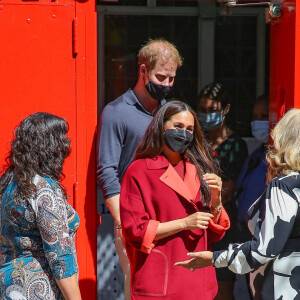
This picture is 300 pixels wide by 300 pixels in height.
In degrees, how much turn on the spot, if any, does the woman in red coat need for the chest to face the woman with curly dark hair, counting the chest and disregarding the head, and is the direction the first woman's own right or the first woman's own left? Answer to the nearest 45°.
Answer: approximately 90° to the first woman's own right

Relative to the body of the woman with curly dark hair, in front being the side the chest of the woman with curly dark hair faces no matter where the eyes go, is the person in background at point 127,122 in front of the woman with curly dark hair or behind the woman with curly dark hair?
in front

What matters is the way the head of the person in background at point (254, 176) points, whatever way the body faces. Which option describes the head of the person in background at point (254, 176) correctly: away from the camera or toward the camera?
toward the camera

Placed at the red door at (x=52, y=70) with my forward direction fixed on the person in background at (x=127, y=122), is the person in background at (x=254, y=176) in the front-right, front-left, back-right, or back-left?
front-left

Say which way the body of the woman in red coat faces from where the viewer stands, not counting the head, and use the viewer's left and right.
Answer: facing the viewer and to the right of the viewer

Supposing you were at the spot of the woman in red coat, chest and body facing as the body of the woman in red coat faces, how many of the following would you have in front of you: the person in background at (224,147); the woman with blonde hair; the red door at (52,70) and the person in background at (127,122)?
1

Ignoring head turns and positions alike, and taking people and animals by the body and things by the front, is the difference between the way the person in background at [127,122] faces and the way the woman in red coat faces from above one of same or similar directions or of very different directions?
same or similar directions

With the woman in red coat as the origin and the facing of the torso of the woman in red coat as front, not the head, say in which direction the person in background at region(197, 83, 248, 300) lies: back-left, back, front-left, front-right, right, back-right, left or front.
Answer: back-left

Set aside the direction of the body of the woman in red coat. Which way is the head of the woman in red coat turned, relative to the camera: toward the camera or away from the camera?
toward the camera

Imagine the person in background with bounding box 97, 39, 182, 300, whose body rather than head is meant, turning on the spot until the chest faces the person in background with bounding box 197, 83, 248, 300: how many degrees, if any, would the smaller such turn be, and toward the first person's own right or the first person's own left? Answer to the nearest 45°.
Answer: approximately 90° to the first person's own left

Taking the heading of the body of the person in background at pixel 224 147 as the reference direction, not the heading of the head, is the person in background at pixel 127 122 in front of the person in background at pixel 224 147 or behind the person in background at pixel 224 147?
in front

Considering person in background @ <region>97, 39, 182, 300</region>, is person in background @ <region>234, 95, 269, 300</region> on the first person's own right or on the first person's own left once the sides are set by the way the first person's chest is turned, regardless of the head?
on the first person's own left

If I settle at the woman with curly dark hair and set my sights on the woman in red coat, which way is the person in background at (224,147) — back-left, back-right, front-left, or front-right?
front-left

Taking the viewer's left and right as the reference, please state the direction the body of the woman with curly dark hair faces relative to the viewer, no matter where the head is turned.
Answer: facing away from the viewer and to the right of the viewer

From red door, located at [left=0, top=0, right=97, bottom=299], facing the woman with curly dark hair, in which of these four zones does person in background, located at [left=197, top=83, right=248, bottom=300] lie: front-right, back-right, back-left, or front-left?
back-left

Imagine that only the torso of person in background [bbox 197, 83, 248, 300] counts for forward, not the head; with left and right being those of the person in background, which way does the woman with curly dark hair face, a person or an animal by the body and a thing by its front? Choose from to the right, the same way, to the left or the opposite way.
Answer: the opposite way

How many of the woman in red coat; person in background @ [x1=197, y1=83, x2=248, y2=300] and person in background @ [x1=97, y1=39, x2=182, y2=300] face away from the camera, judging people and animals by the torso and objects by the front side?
0

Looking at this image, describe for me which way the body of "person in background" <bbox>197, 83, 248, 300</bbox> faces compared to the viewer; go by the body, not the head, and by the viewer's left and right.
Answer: facing the viewer and to the left of the viewer
